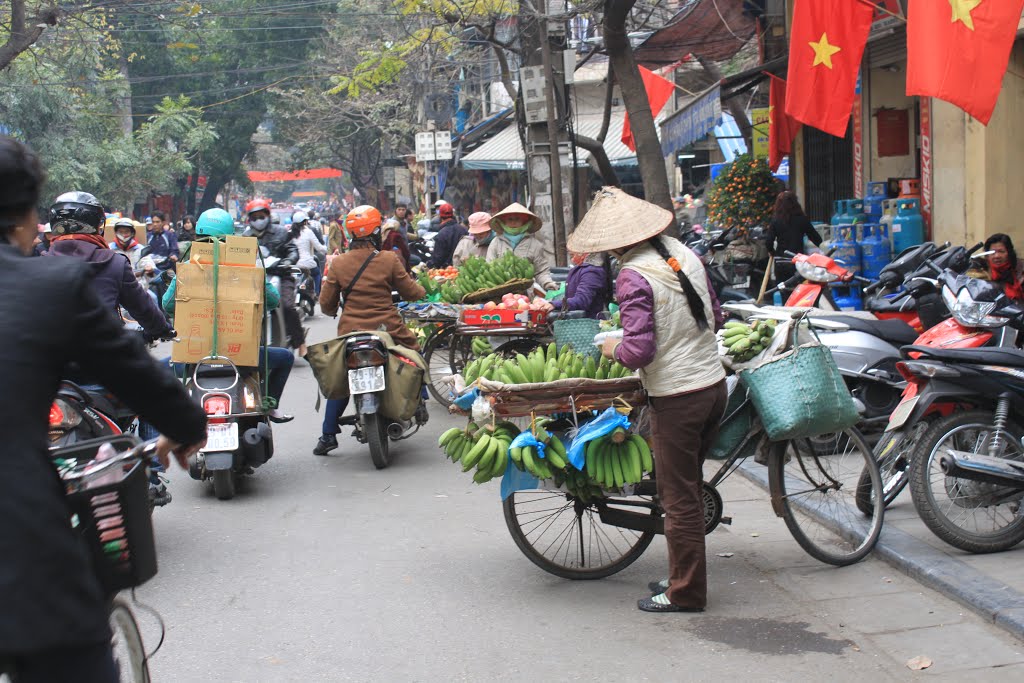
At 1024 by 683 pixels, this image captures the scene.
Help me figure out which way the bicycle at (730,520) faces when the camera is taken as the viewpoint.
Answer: facing to the right of the viewer

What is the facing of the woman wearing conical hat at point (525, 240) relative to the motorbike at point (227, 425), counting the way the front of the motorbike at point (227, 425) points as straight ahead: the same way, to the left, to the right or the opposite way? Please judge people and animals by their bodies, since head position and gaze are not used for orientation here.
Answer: the opposite way

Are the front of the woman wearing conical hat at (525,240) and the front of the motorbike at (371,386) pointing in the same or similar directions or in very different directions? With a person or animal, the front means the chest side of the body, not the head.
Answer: very different directions

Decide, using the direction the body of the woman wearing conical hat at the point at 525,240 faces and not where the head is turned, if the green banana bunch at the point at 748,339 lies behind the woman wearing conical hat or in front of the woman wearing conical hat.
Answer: in front

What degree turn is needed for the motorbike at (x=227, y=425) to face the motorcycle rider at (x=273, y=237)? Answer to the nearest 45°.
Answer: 0° — it already faces them

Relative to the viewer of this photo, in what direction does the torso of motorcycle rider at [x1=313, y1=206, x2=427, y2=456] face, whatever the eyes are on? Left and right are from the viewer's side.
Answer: facing away from the viewer

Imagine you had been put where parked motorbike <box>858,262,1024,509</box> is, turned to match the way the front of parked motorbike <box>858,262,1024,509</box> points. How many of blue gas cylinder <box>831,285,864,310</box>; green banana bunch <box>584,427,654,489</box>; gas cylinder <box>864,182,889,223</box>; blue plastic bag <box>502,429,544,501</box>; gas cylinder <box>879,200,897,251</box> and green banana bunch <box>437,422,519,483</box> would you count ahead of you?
3

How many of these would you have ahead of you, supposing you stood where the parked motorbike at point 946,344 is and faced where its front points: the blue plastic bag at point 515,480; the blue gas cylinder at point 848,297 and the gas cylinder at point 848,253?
1

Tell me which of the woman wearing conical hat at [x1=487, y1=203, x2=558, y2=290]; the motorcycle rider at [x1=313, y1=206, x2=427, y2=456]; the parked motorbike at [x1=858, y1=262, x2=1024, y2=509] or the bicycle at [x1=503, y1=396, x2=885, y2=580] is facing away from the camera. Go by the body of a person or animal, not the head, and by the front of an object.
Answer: the motorcycle rider

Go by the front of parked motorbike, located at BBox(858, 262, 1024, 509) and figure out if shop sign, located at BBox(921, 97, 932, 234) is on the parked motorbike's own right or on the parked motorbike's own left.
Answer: on the parked motorbike's own right

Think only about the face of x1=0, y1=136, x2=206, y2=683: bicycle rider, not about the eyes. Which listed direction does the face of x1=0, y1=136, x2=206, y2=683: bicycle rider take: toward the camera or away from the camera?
away from the camera

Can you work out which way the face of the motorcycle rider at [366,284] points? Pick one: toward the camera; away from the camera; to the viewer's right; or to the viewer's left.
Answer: away from the camera

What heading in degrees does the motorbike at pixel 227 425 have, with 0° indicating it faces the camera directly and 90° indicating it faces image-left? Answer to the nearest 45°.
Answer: approximately 180°

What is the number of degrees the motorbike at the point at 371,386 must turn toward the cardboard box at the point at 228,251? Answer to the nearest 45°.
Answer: approximately 135° to its left
